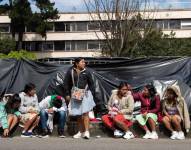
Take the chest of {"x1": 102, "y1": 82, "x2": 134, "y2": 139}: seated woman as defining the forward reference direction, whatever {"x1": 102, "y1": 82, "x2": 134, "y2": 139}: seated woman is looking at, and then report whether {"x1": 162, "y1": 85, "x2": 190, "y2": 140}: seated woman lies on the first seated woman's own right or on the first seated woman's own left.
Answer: on the first seated woman's own left

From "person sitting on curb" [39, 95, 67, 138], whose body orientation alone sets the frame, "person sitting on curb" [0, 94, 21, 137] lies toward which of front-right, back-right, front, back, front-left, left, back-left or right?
right

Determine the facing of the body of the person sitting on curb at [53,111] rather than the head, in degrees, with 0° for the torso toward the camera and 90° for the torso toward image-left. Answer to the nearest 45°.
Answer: approximately 0°

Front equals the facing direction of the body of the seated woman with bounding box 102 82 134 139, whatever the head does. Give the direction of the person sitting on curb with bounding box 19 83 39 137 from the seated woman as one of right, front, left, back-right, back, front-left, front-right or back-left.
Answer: right

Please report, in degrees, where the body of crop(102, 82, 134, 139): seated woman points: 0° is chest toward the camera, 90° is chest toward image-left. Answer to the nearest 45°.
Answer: approximately 0°

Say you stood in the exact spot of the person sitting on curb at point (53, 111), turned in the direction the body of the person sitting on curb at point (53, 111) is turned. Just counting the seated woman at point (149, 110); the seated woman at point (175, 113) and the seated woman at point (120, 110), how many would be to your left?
3

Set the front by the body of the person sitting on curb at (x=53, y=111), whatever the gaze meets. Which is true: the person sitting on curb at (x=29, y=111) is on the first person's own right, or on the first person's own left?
on the first person's own right

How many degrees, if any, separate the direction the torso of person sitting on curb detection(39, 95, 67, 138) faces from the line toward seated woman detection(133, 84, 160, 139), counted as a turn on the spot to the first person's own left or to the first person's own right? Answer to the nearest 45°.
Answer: approximately 90° to the first person's own left

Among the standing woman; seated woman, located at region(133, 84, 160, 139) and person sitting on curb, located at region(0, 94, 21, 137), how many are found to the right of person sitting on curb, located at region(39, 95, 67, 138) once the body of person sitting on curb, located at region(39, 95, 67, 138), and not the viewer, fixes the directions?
1

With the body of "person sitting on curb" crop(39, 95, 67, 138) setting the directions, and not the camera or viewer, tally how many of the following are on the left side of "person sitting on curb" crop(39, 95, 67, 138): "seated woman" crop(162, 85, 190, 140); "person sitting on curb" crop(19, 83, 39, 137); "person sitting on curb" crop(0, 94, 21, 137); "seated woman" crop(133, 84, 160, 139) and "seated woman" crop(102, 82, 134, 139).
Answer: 3

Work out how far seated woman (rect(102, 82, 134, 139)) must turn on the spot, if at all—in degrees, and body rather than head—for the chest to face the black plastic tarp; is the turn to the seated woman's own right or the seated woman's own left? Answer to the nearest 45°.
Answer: approximately 180°
